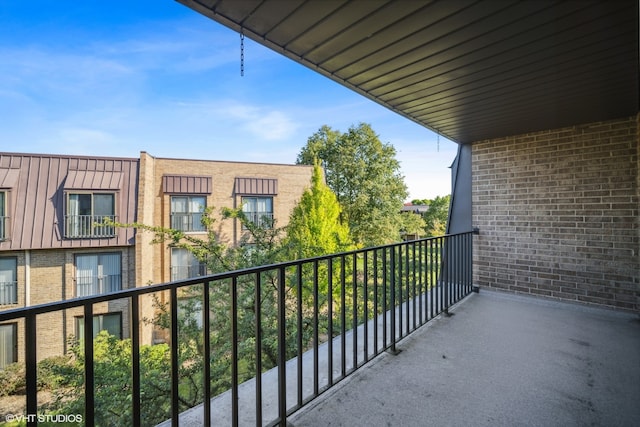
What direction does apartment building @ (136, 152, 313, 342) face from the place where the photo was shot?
facing the viewer

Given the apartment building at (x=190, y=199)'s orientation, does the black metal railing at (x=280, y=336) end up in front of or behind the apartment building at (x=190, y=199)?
in front

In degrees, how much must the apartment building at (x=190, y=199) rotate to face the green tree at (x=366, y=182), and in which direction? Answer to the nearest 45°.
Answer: approximately 90° to its left

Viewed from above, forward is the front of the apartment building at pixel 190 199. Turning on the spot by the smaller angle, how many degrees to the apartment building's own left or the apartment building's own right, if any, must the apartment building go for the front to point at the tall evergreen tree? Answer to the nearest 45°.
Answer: approximately 45° to the apartment building's own left

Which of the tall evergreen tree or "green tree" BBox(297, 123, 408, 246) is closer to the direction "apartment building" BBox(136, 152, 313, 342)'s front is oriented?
the tall evergreen tree
